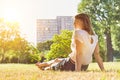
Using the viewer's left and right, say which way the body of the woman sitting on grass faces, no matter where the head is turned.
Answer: facing away from the viewer and to the left of the viewer

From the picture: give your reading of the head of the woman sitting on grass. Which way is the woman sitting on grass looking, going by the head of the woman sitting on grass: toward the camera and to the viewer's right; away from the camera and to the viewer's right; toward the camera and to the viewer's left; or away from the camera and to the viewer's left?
away from the camera and to the viewer's left
